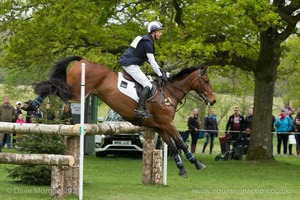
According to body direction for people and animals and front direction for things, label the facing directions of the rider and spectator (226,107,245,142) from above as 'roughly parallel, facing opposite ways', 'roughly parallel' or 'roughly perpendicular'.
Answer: roughly perpendicular

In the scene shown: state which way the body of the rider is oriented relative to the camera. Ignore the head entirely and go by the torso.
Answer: to the viewer's right

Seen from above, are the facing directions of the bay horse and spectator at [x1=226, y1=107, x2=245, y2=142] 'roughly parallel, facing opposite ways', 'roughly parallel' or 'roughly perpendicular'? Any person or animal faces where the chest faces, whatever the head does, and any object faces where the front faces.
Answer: roughly perpendicular

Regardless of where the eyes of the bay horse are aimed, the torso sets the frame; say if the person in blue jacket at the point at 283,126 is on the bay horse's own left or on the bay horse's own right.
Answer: on the bay horse's own left

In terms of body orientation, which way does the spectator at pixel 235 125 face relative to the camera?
toward the camera

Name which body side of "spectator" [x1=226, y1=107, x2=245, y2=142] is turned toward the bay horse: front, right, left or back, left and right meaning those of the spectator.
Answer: front

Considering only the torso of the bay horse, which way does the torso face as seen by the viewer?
to the viewer's right

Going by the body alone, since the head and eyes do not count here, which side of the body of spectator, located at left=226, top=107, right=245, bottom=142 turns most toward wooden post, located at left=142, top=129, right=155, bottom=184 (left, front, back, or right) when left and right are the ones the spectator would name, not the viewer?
front

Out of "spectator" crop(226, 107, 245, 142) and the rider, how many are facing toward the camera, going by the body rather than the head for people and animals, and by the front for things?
1

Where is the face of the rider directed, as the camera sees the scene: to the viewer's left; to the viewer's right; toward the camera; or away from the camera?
to the viewer's right

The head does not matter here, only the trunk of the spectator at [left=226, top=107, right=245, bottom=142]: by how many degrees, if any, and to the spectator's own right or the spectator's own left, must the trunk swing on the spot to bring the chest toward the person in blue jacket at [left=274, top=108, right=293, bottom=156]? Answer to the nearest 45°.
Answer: approximately 135° to the spectator's own left
